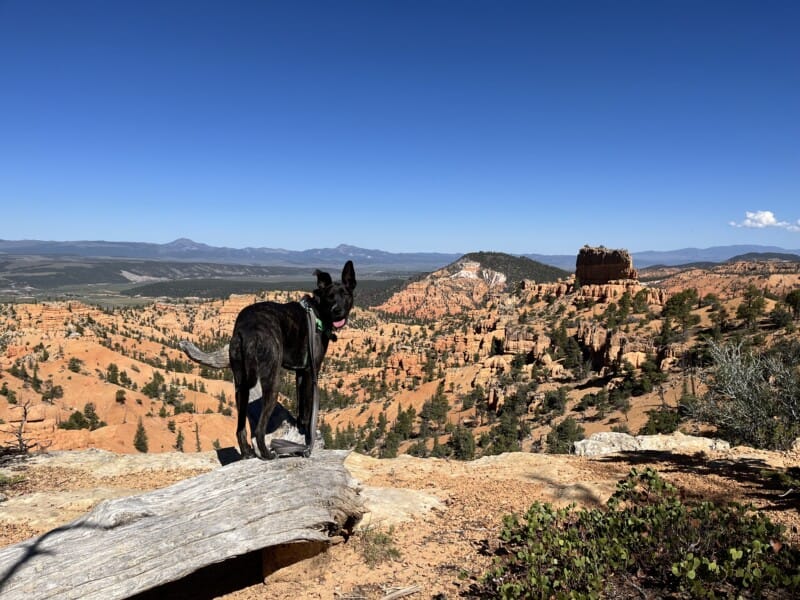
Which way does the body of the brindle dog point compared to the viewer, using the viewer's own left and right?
facing away from the viewer and to the right of the viewer

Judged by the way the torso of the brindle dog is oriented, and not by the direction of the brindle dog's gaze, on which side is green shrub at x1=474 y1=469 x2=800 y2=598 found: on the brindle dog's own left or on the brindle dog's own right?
on the brindle dog's own right

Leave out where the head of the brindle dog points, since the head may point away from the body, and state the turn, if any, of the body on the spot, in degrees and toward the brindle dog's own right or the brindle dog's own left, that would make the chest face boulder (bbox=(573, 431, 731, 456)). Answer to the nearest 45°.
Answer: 0° — it already faces it

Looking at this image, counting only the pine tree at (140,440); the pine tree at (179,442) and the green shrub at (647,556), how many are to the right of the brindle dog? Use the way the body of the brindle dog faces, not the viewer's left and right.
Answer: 1

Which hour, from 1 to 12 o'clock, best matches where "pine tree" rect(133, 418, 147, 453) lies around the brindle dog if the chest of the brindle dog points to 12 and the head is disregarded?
The pine tree is roughly at 10 o'clock from the brindle dog.

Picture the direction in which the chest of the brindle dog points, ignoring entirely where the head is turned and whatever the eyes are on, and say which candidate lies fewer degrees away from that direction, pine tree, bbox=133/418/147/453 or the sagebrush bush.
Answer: the sagebrush bush

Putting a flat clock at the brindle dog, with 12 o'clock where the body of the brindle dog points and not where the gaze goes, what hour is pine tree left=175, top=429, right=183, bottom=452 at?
The pine tree is roughly at 10 o'clock from the brindle dog.
